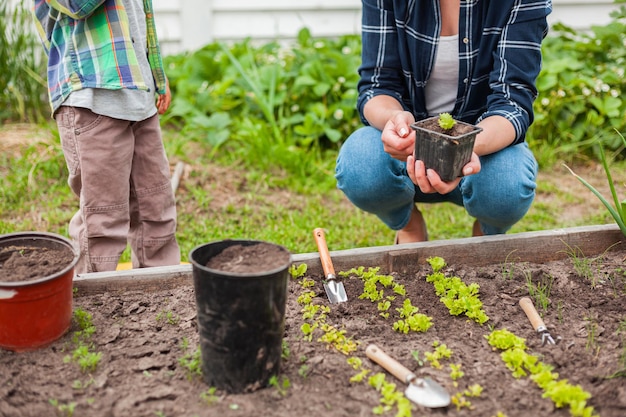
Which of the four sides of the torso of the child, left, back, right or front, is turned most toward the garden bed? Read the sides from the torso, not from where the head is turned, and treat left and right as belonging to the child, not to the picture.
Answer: front

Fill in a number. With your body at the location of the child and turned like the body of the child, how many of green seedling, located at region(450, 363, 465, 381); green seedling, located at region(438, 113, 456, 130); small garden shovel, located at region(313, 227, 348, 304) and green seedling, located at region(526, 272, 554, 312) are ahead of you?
4

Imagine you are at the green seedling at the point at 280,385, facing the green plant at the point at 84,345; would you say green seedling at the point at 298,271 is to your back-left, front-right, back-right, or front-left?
front-right

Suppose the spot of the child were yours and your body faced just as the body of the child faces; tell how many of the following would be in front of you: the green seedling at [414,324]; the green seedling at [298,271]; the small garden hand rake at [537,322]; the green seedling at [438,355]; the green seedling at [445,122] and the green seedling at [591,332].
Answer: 6

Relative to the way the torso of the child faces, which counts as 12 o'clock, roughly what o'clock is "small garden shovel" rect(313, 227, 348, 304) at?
The small garden shovel is roughly at 12 o'clock from the child.

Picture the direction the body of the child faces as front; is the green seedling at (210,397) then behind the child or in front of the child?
in front

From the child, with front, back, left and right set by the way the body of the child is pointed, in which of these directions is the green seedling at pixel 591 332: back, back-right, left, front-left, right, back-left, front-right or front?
front

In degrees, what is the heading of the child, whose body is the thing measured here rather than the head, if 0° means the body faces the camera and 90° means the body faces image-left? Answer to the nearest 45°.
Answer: approximately 315°

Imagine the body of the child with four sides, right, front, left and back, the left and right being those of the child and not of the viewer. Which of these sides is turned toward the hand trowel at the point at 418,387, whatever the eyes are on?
front

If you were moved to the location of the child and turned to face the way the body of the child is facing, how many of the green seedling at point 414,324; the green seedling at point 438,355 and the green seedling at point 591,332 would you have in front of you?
3

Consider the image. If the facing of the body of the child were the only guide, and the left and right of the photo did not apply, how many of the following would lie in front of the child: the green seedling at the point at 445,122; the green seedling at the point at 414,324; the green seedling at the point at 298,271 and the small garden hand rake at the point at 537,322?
4

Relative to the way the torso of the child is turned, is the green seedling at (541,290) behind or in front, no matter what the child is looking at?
in front

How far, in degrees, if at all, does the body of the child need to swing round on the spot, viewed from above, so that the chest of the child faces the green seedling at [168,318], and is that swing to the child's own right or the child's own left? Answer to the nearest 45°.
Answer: approximately 45° to the child's own right

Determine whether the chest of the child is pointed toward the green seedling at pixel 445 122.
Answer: yes

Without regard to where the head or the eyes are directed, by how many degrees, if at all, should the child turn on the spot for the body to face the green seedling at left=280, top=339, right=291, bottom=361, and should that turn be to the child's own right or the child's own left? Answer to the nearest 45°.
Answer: approximately 45° to the child's own right
